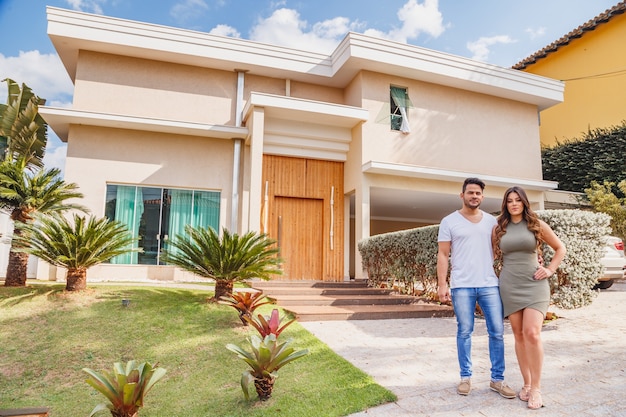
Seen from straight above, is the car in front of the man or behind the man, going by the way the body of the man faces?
behind

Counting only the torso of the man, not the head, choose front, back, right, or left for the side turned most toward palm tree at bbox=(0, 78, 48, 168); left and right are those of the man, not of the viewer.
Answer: right

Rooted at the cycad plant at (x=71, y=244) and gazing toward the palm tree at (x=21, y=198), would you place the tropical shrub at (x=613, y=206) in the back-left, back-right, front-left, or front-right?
back-right

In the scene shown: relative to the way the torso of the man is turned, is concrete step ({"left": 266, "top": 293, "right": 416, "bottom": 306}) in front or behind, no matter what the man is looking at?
behind
